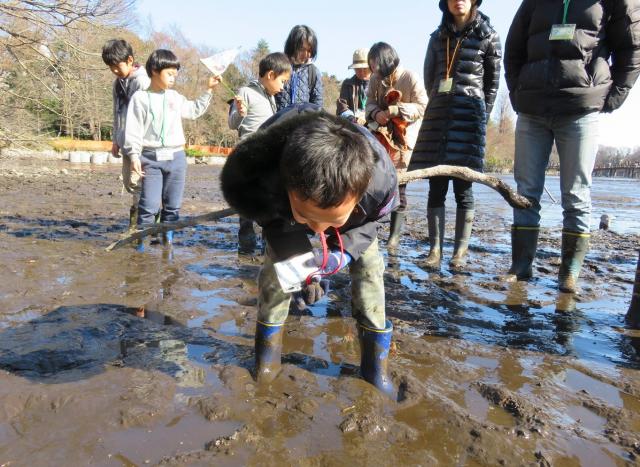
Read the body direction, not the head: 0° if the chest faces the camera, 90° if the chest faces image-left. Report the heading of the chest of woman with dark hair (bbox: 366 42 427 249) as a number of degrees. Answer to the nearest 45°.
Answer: approximately 45°

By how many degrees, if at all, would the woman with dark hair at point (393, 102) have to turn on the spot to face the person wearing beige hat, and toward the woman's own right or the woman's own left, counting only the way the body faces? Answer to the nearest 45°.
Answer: approximately 135° to the woman's own right

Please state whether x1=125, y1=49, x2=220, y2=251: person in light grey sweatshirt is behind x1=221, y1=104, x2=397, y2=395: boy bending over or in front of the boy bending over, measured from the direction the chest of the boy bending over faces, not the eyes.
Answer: behind

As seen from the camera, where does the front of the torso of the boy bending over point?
toward the camera

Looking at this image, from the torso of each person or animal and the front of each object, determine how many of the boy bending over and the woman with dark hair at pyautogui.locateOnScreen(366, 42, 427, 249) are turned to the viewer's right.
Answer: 0

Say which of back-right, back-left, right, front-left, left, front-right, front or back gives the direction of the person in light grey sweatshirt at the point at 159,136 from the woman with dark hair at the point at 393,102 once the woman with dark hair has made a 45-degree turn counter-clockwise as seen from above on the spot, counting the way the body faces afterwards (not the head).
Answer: right

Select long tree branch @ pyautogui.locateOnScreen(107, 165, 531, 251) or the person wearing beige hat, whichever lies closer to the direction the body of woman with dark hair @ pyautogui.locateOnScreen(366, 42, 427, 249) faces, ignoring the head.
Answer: the long tree branch

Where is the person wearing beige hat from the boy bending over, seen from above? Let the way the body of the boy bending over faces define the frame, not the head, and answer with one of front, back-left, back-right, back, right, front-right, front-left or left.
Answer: back

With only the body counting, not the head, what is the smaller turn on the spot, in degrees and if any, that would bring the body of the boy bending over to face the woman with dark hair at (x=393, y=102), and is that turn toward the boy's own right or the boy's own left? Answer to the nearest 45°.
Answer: approximately 180°

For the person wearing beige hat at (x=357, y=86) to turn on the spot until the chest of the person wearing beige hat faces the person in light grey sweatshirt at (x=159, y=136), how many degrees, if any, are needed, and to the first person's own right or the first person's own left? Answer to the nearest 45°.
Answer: approximately 90° to the first person's own right

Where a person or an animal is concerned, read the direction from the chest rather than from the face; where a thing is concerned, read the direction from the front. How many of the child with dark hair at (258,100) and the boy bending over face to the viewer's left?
0
